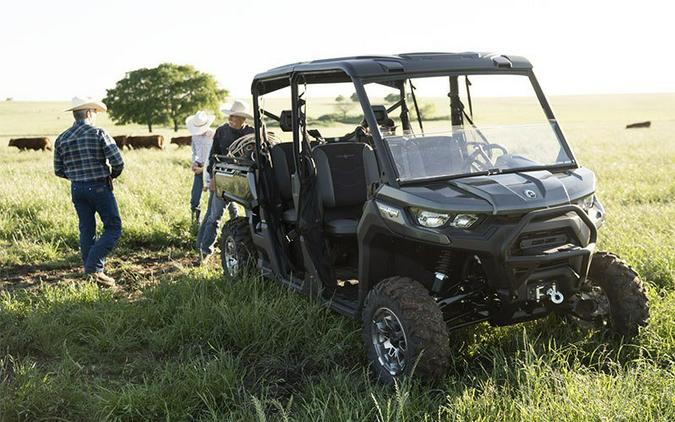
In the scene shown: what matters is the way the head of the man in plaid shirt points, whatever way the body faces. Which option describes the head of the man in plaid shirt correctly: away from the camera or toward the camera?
away from the camera

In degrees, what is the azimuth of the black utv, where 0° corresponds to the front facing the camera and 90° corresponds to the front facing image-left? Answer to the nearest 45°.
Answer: approximately 315°

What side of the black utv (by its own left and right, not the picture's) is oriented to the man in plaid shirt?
back

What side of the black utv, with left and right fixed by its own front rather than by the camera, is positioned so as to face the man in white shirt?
back

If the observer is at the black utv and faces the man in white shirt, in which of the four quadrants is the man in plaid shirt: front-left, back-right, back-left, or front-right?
front-left
